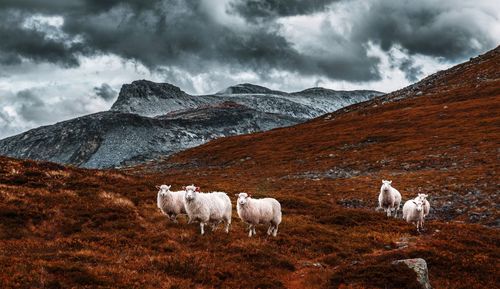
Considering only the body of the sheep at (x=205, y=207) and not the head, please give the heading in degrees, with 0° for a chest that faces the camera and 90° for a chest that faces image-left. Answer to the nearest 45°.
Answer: approximately 45°

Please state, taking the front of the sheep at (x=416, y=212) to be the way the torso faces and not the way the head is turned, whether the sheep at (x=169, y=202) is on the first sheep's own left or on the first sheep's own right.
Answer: on the first sheep's own right

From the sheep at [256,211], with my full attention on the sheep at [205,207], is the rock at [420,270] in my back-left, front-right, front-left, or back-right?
back-left

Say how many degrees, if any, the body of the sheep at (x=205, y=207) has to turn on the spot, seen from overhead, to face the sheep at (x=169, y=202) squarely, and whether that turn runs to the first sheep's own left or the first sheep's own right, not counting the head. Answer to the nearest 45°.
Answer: approximately 90° to the first sheep's own right

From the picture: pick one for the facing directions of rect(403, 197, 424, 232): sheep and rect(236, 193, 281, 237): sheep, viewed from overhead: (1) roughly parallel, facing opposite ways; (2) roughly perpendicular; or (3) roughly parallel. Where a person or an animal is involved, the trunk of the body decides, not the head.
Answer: roughly perpendicular

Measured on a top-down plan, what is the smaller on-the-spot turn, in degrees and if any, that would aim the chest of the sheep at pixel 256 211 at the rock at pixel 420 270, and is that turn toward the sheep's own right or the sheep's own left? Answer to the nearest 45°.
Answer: approximately 90° to the sheep's own left

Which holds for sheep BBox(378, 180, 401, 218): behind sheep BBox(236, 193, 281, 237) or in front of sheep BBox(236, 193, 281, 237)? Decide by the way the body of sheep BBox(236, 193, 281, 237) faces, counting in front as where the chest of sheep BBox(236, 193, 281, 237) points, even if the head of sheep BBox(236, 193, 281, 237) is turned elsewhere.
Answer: behind

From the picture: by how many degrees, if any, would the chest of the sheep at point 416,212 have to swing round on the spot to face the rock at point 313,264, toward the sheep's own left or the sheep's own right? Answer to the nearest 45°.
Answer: approximately 45° to the sheep's own right

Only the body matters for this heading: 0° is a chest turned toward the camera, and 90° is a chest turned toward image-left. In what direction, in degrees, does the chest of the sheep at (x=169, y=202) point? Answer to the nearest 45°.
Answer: approximately 45°

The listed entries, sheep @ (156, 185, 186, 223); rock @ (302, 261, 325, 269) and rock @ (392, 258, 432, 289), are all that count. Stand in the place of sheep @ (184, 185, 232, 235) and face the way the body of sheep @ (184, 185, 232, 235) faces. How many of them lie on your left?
2

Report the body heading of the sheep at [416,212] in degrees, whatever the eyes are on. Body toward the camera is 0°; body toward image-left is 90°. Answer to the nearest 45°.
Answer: approximately 315°

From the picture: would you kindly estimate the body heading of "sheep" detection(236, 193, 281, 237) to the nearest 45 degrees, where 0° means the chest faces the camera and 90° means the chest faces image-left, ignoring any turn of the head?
approximately 45°

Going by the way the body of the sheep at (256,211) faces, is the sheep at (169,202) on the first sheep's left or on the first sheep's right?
on the first sheep's right

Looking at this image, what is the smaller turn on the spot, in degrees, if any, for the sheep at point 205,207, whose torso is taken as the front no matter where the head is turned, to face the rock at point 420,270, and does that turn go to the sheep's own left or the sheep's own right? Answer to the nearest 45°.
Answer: approximately 90° to the sheep's own left
